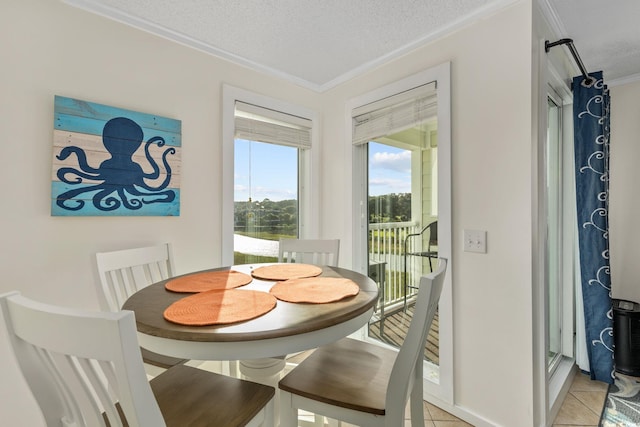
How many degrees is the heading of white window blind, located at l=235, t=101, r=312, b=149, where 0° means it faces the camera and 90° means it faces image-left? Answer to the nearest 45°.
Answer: approximately 315°

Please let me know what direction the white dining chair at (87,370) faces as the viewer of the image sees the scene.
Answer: facing away from the viewer and to the right of the viewer

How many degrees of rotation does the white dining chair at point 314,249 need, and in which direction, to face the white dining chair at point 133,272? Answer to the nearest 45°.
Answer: approximately 45° to its right

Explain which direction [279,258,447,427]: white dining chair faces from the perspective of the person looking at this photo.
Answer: facing away from the viewer and to the left of the viewer

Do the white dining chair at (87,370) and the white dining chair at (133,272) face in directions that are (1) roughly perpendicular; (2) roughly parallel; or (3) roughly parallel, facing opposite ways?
roughly perpendicular

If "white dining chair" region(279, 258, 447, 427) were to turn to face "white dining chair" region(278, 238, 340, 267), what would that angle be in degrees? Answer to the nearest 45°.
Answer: approximately 45° to its right

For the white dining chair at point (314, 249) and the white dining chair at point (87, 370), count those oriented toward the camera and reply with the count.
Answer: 1

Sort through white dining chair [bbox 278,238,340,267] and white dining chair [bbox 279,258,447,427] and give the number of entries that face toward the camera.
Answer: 1

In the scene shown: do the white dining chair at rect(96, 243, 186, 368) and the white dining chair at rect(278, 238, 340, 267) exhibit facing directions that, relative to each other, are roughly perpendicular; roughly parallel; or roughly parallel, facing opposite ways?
roughly perpendicular

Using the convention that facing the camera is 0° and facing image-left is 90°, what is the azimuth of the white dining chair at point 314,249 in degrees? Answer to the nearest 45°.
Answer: approximately 0°
